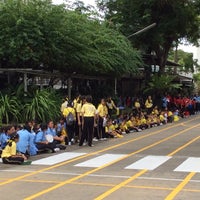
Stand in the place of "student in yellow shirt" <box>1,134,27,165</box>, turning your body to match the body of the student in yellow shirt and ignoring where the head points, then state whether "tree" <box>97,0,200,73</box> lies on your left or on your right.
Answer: on your left

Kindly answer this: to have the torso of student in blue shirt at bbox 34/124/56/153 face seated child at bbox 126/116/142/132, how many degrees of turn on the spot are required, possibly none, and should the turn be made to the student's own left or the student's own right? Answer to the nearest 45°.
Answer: approximately 45° to the student's own left

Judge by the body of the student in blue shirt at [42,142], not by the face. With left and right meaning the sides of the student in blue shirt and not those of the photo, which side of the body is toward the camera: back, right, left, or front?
right

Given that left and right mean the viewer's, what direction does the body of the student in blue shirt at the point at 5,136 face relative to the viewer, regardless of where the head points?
facing to the right of the viewer

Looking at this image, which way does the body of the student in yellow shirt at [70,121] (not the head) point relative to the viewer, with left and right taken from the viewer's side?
facing away from the viewer

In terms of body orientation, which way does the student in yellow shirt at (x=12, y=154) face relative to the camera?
to the viewer's right
